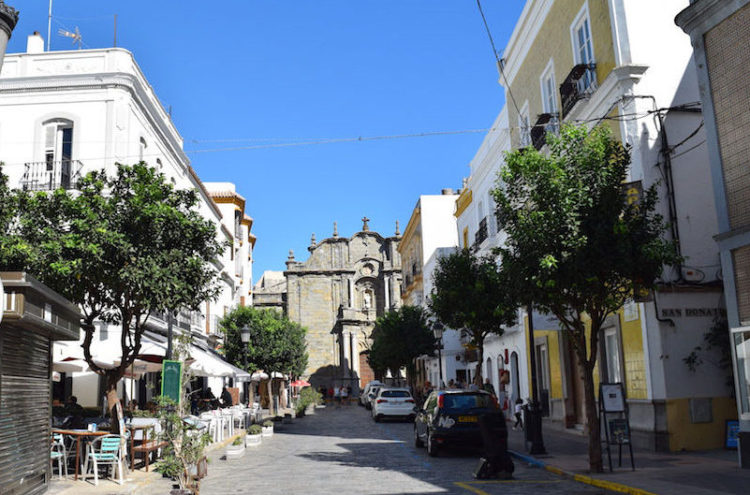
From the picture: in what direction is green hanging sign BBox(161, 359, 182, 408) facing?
toward the camera

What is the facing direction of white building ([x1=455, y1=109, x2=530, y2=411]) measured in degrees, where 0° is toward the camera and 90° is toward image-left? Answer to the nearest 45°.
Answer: approximately 45°

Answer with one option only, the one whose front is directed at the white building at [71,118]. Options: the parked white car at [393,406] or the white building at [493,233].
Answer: the white building at [493,233]

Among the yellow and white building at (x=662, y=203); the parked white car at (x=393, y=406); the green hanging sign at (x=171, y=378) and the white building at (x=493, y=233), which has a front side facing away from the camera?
the parked white car

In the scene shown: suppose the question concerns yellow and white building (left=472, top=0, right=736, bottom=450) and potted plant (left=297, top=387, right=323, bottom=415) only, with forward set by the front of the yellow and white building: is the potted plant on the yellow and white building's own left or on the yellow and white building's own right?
on the yellow and white building's own right

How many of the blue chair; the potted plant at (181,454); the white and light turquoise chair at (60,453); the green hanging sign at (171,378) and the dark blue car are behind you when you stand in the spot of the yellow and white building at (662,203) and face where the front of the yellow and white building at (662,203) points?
0

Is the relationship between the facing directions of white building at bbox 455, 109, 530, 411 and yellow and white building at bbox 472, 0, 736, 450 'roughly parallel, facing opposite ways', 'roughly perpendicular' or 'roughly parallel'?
roughly parallel

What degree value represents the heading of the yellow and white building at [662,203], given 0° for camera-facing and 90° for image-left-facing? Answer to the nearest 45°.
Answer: approximately 45°

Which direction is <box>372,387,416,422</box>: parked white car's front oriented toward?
away from the camera

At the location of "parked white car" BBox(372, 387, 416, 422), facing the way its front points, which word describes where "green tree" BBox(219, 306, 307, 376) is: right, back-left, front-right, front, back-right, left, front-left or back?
front-left

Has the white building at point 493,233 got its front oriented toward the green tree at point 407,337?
no

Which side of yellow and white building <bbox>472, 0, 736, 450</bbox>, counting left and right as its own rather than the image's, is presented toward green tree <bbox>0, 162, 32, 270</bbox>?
front

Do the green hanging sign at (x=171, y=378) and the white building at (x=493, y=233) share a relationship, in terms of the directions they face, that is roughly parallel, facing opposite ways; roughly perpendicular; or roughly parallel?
roughly perpendicular

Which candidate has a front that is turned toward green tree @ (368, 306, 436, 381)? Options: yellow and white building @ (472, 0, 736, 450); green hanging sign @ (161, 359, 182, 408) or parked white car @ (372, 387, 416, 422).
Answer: the parked white car

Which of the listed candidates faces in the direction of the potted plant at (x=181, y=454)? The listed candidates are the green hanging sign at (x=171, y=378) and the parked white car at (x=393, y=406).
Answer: the green hanging sign

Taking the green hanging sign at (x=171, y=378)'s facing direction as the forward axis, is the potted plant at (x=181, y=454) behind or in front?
in front

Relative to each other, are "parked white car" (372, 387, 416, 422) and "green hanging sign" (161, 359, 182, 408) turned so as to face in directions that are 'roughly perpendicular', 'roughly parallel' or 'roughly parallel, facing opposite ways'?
roughly parallel, facing opposite ways

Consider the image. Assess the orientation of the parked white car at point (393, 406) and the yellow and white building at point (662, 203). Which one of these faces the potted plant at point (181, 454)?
the yellow and white building

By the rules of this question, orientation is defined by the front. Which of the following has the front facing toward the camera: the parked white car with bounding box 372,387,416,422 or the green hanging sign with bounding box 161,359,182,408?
the green hanging sign
